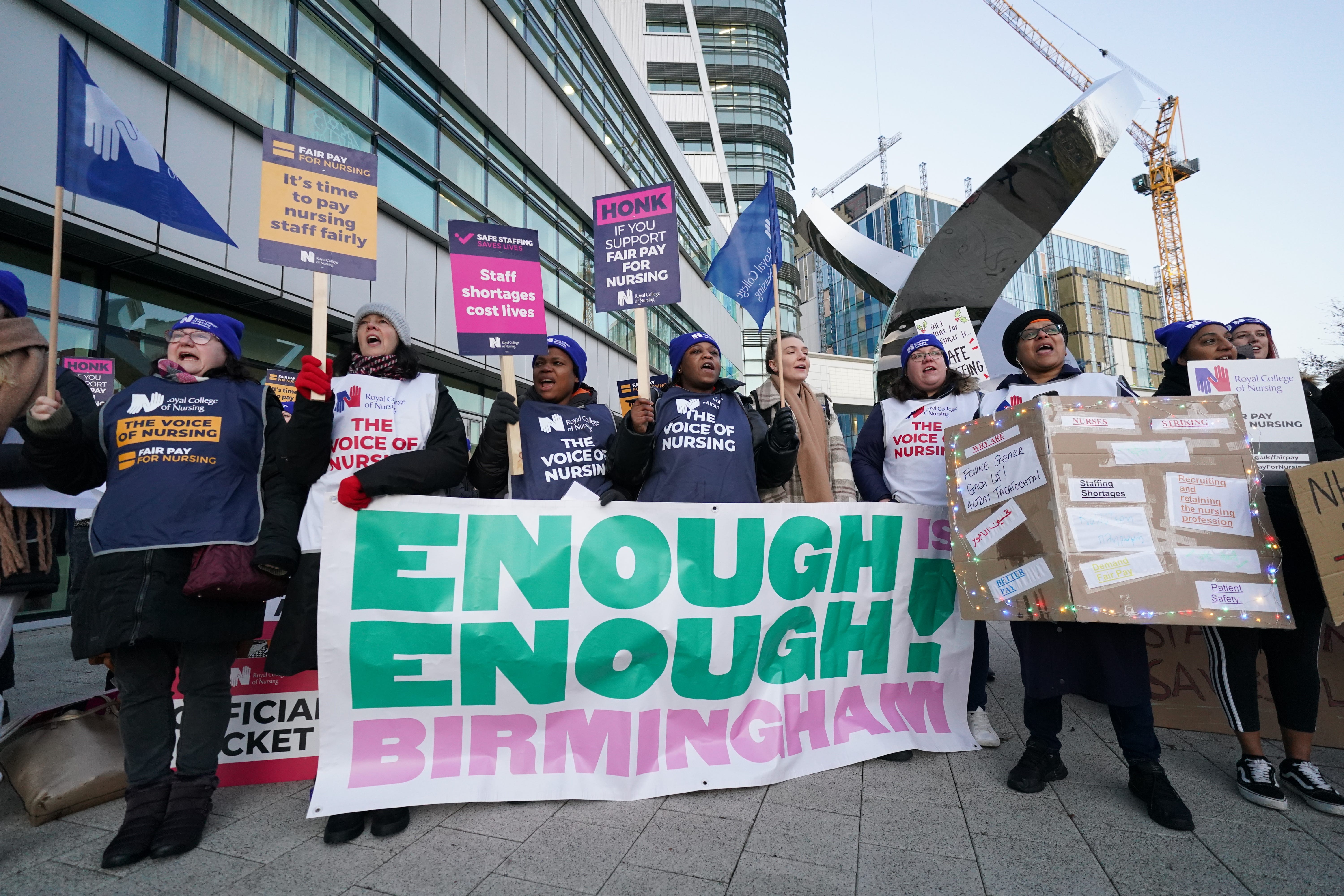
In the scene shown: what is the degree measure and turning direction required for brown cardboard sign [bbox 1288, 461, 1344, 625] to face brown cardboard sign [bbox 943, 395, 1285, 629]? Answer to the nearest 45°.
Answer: approximately 45° to its right

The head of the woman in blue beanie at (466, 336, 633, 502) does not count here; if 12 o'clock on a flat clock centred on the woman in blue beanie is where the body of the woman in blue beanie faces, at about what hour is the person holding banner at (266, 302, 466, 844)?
The person holding banner is roughly at 2 o'clock from the woman in blue beanie.

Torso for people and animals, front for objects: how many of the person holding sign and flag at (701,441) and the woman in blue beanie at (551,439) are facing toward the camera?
2

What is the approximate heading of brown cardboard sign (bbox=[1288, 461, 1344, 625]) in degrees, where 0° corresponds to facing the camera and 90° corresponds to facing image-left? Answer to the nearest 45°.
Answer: approximately 0°

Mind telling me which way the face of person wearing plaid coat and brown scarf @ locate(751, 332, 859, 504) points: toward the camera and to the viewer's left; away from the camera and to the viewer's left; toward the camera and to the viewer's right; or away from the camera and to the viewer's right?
toward the camera and to the viewer's right

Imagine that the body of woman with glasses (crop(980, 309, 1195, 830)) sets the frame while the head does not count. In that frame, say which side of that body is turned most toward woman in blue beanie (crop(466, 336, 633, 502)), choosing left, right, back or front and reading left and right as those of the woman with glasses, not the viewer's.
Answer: right
